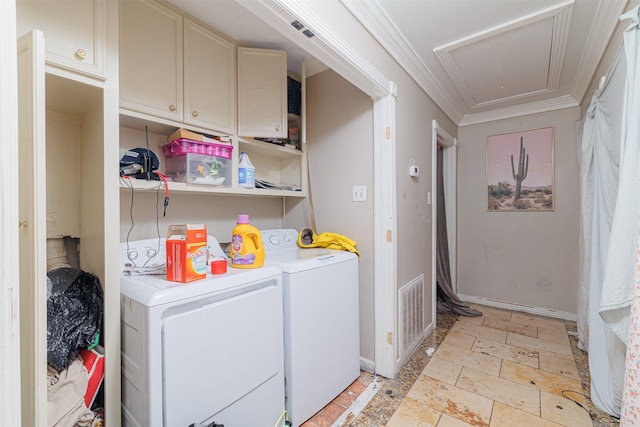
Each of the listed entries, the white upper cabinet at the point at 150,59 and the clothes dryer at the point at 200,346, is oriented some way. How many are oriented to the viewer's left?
0

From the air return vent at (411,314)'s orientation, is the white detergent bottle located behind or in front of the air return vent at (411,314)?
behind

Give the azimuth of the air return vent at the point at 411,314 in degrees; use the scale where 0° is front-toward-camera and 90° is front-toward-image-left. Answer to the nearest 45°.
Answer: approximately 270°

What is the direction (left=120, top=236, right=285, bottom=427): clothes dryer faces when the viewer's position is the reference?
facing the viewer and to the right of the viewer

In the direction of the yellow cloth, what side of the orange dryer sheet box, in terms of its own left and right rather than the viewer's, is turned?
left

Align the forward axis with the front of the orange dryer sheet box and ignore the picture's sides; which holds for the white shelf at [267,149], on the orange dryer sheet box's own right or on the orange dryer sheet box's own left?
on the orange dryer sheet box's own left

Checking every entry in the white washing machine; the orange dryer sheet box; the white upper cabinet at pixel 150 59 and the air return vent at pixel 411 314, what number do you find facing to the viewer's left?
0
